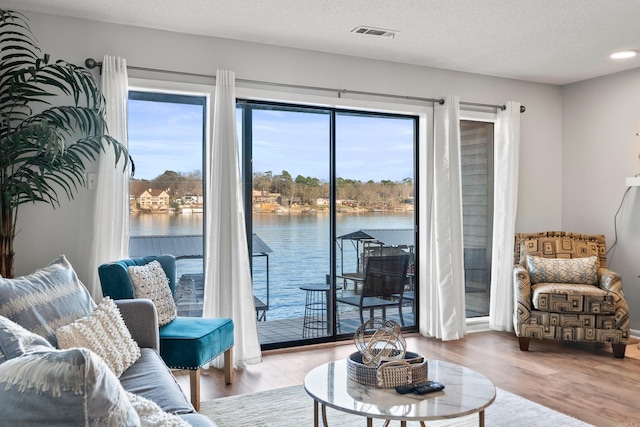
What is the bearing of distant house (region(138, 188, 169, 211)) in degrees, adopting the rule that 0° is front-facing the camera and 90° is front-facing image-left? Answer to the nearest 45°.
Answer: approximately 0°

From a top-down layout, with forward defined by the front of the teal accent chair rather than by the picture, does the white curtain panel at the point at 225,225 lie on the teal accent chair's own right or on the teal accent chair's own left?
on the teal accent chair's own left

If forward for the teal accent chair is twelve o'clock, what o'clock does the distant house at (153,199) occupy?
The distant house is roughly at 7 o'clock from the teal accent chair.

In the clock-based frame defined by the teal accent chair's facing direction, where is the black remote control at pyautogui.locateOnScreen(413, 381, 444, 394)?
The black remote control is roughly at 12 o'clock from the teal accent chair.

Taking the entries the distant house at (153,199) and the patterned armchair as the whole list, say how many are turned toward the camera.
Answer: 2

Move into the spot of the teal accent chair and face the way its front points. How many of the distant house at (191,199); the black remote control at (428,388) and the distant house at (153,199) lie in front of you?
1

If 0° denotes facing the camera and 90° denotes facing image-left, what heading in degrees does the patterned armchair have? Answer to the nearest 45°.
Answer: approximately 0°

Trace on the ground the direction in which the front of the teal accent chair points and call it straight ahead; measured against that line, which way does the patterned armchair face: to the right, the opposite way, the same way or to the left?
to the right

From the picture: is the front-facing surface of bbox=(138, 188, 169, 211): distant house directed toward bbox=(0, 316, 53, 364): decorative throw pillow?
yes

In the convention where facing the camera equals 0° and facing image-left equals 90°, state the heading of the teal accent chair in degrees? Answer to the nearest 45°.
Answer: approximately 315°

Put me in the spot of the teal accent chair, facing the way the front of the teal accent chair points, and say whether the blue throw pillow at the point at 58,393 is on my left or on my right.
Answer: on my right
